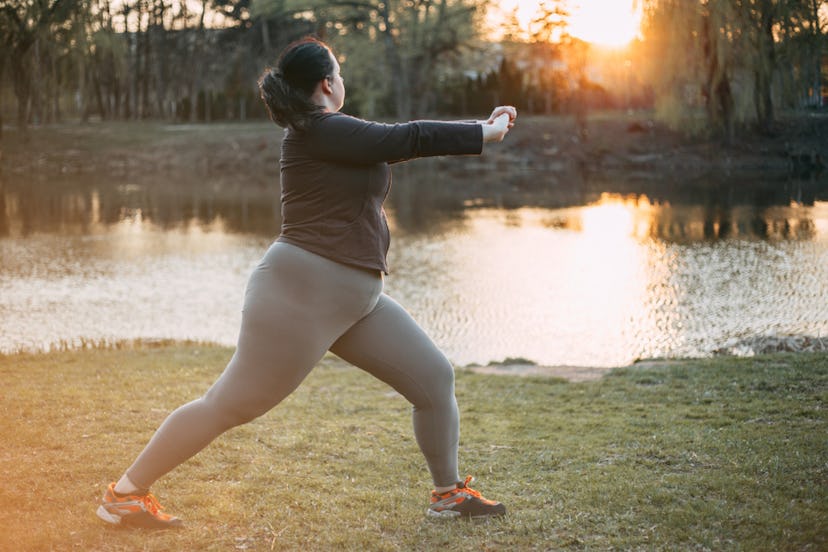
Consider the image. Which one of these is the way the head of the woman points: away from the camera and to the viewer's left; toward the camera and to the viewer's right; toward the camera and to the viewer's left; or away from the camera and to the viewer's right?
away from the camera and to the viewer's right

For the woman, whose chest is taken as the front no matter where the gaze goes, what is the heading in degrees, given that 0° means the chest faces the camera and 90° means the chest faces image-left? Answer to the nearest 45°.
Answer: approximately 270°
